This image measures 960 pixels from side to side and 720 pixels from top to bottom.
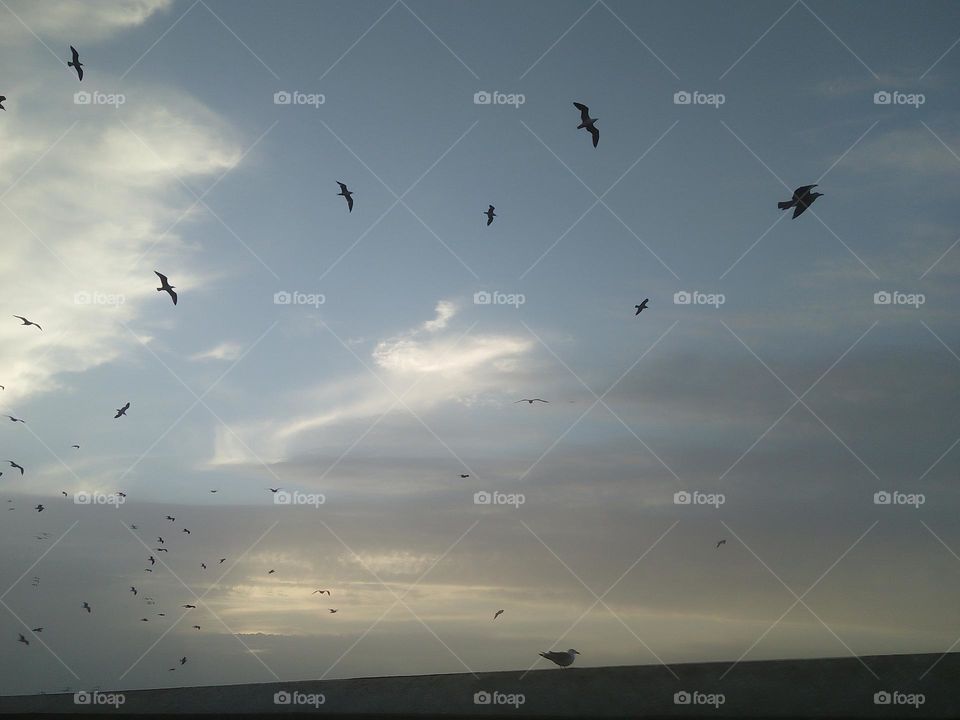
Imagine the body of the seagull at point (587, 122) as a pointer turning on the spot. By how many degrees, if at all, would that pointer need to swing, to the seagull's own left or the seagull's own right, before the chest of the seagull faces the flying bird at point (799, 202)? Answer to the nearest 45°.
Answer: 0° — it already faces it

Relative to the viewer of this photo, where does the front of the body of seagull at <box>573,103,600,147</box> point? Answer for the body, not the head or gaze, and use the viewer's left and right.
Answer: facing to the right of the viewer

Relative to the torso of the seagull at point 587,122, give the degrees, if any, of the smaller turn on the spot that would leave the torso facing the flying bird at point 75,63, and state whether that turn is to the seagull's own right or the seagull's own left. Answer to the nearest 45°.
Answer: approximately 180°
